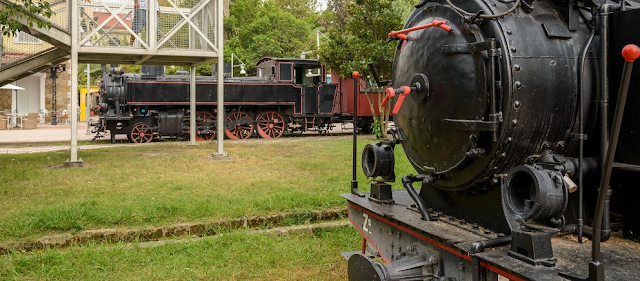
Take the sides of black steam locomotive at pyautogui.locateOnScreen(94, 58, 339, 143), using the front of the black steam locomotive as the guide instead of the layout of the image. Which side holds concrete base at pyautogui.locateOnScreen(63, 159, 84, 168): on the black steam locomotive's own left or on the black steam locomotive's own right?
on the black steam locomotive's own left

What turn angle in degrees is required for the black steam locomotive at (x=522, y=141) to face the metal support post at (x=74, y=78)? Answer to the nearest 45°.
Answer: approximately 90° to its right

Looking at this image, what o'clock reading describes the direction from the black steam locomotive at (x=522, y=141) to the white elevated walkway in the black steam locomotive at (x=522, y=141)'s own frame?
The white elevated walkway is roughly at 3 o'clock from the black steam locomotive.

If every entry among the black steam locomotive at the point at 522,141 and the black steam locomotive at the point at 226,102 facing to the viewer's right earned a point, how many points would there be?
0

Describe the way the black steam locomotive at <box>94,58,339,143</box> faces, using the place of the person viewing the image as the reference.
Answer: facing to the left of the viewer

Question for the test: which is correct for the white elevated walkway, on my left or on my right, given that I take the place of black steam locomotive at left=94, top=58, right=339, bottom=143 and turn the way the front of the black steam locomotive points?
on my left

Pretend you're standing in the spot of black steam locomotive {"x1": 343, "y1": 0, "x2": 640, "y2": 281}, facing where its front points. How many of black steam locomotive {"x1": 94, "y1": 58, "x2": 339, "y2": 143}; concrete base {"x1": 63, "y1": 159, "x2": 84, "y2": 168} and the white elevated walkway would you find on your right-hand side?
3

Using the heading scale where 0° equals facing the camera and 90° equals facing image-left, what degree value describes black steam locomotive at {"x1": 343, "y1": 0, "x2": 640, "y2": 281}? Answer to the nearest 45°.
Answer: approximately 45°

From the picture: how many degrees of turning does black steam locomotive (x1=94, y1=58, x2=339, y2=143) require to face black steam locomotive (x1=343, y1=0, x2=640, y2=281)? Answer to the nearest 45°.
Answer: approximately 90° to its left

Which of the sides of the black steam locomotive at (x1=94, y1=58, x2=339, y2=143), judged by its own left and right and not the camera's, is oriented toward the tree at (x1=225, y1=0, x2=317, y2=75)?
right
